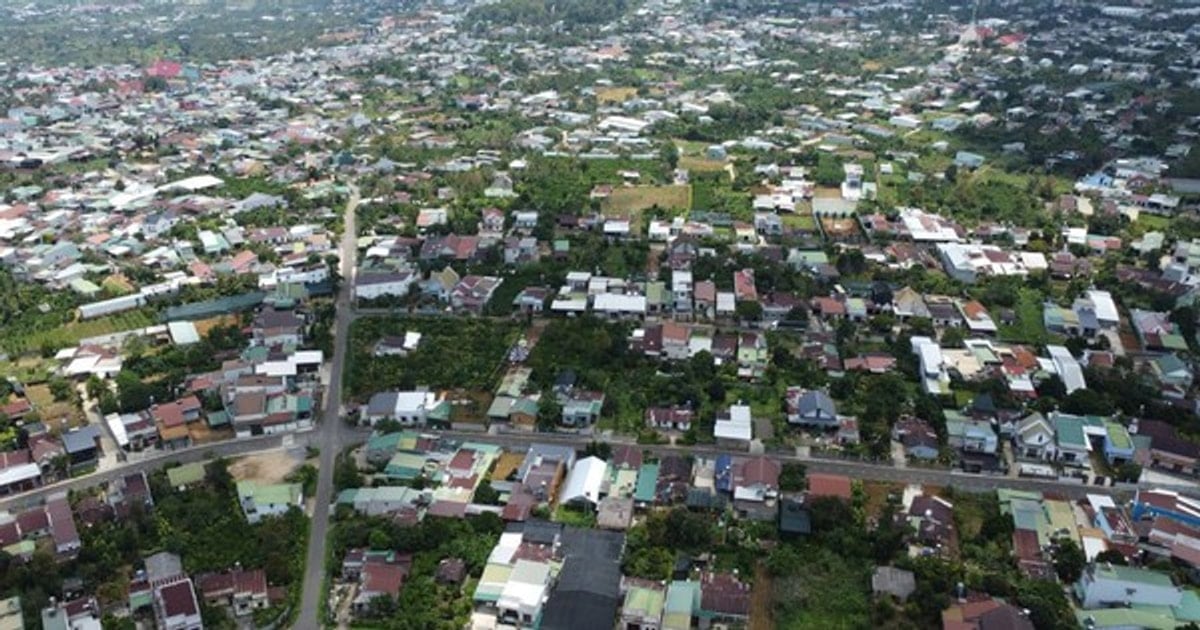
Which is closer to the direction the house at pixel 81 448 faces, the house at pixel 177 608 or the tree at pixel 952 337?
the house

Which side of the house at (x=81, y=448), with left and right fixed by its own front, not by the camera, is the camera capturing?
front

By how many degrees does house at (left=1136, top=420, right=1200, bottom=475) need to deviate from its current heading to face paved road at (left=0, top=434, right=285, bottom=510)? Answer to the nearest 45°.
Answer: approximately 45° to its right

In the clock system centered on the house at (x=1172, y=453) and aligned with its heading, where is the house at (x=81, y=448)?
the house at (x=81, y=448) is roughly at 2 o'clock from the house at (x=1172, y=453).

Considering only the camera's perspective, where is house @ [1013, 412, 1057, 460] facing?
facing the viewer

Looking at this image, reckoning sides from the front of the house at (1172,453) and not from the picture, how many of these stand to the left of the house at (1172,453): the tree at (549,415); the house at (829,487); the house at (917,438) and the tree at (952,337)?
0

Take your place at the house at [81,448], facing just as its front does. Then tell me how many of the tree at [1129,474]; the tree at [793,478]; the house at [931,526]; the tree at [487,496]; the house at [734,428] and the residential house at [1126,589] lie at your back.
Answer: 0

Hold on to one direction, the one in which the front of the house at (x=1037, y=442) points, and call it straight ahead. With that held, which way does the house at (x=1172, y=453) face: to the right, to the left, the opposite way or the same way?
the same way

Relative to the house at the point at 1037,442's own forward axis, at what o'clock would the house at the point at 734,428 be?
the house at the point at 734,428 is roughly at 2 o'clock from the house at the point at 1037,442.

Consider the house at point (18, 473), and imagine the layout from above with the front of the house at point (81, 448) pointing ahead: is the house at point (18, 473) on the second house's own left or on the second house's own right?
on the second house's own right

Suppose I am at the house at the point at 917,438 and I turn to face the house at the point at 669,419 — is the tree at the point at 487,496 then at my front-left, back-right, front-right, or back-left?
front-left

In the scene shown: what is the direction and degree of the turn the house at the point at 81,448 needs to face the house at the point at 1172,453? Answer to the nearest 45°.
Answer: approximately 45° to its left

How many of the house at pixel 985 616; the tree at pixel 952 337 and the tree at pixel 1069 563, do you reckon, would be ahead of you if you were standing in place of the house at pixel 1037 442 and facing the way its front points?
2

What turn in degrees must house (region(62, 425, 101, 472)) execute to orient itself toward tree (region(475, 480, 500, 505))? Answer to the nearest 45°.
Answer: approximately 45° to its left

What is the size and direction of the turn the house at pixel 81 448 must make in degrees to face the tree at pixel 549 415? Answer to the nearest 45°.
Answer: approximately 45° to its left

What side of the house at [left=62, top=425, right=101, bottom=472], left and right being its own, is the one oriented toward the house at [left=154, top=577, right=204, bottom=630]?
front

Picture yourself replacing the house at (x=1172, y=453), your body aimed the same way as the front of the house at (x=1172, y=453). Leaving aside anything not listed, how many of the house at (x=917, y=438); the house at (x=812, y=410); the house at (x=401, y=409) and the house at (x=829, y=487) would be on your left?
0

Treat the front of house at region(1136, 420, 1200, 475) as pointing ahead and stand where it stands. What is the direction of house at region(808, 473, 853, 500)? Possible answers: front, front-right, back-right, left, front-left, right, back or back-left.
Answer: front-right

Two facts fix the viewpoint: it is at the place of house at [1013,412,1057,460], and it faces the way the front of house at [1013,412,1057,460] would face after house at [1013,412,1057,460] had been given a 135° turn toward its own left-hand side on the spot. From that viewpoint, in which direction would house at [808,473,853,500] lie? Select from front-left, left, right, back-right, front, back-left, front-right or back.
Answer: back

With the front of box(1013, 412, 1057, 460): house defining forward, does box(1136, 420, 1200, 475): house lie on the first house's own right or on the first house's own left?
on the first house's own left

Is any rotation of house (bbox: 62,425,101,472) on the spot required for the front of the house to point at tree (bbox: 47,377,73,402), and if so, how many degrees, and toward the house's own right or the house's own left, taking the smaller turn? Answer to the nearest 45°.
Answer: approximately 180°
